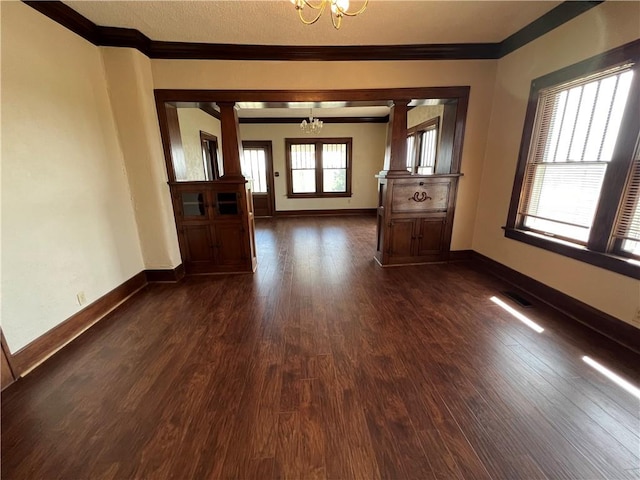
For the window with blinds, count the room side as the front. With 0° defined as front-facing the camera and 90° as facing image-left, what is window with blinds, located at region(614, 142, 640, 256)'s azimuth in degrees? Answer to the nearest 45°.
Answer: approximately 45°

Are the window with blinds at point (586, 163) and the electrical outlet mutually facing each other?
yes

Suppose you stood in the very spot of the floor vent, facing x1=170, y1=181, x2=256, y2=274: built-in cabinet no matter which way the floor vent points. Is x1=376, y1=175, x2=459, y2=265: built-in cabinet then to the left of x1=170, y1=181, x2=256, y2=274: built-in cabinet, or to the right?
right

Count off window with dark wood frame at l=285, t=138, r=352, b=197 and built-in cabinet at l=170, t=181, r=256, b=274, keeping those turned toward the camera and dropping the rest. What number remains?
2

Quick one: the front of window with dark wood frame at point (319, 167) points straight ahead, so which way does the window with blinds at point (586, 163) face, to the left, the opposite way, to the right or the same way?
to the right

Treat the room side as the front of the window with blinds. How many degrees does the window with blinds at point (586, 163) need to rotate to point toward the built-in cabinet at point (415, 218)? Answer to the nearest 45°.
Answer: approximately 45° to its right

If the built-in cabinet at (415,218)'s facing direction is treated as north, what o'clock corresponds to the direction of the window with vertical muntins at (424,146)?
The window with vertical muntins is roughly at 6 o'clock from the built-in cabinet.

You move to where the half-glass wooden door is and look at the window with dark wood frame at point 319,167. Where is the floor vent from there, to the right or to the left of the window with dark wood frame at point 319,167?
right

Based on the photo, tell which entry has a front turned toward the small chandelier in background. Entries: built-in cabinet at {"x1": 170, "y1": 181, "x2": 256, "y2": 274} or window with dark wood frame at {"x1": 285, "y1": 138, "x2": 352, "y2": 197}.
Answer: the window with dark wood frame
